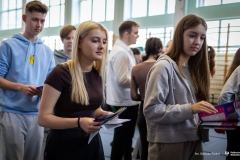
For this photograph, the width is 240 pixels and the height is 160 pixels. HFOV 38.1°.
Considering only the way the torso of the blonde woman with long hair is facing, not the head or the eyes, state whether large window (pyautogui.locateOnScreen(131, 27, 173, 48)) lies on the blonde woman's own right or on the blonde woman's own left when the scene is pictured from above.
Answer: on the blonde woman's own left

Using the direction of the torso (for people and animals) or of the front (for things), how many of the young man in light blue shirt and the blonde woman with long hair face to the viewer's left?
0

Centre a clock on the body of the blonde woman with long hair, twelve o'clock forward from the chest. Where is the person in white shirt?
The person in white shirt is roughly at 8 o'clock from the blonde woman with long hair.

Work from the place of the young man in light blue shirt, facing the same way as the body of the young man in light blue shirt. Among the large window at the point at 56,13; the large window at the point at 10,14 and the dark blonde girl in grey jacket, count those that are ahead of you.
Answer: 1

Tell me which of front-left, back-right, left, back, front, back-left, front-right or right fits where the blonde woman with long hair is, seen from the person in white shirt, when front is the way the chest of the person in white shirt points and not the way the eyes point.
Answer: right

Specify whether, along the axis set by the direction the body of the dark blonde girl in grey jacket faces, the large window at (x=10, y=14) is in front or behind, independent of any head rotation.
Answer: behind

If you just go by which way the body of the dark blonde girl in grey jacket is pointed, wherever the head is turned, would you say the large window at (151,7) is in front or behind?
behind

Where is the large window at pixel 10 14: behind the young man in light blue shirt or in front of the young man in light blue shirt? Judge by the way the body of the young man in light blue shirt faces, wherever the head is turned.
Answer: behind

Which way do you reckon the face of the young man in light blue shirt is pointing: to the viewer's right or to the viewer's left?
to the viewer's right
